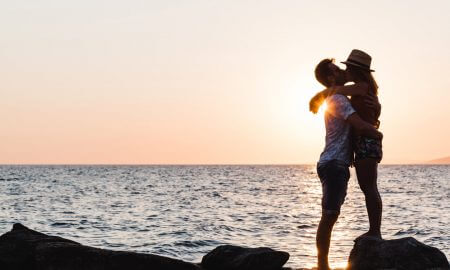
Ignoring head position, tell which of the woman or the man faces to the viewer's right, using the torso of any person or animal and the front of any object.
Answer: the man

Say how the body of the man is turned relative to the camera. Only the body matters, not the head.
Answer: to the viewer's right

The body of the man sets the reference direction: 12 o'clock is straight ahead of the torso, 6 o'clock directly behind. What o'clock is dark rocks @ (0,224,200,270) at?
The dark rocks is roughly at 6 o'clock from the man.

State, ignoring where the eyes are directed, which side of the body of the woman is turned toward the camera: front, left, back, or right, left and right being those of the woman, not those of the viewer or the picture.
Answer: left

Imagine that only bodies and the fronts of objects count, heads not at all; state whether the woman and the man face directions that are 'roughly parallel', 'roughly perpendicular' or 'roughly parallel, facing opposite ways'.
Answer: roughly parallel, facing opposite ways

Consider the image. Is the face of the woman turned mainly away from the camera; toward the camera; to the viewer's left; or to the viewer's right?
to the viewer's left

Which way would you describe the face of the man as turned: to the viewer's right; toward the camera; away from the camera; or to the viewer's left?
to the viewer's right

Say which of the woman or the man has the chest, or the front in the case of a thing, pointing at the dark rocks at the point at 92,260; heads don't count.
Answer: the woman

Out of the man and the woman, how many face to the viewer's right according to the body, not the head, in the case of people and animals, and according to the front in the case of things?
1

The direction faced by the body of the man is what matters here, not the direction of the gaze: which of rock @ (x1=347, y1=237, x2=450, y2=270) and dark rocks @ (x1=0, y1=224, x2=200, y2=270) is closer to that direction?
the rock

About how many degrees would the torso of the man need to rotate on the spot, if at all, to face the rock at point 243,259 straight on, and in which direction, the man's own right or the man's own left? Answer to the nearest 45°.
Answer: approximately 135° to the man's own left

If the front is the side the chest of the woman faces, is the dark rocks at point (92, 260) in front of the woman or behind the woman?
in front
